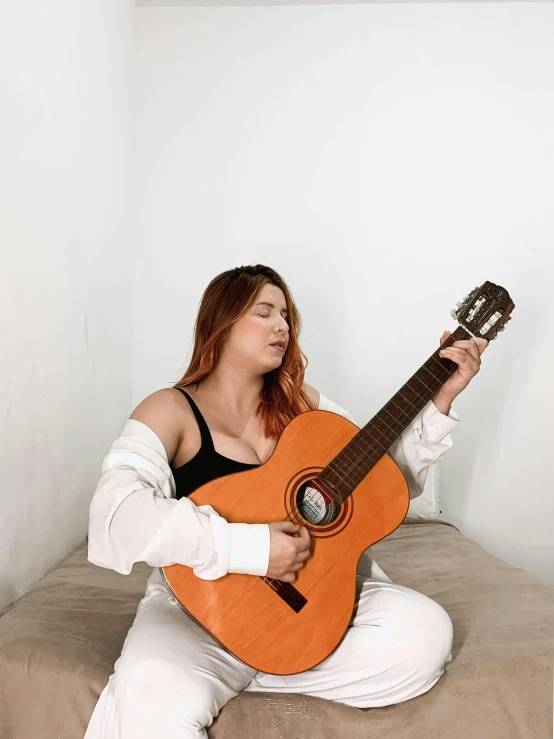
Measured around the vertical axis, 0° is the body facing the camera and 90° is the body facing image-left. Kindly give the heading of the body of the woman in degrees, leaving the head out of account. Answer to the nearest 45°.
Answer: approximately 315°

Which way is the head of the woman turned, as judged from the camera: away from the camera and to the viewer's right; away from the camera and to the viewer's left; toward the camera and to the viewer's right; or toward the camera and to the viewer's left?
toward the camera and to the viewer's right
